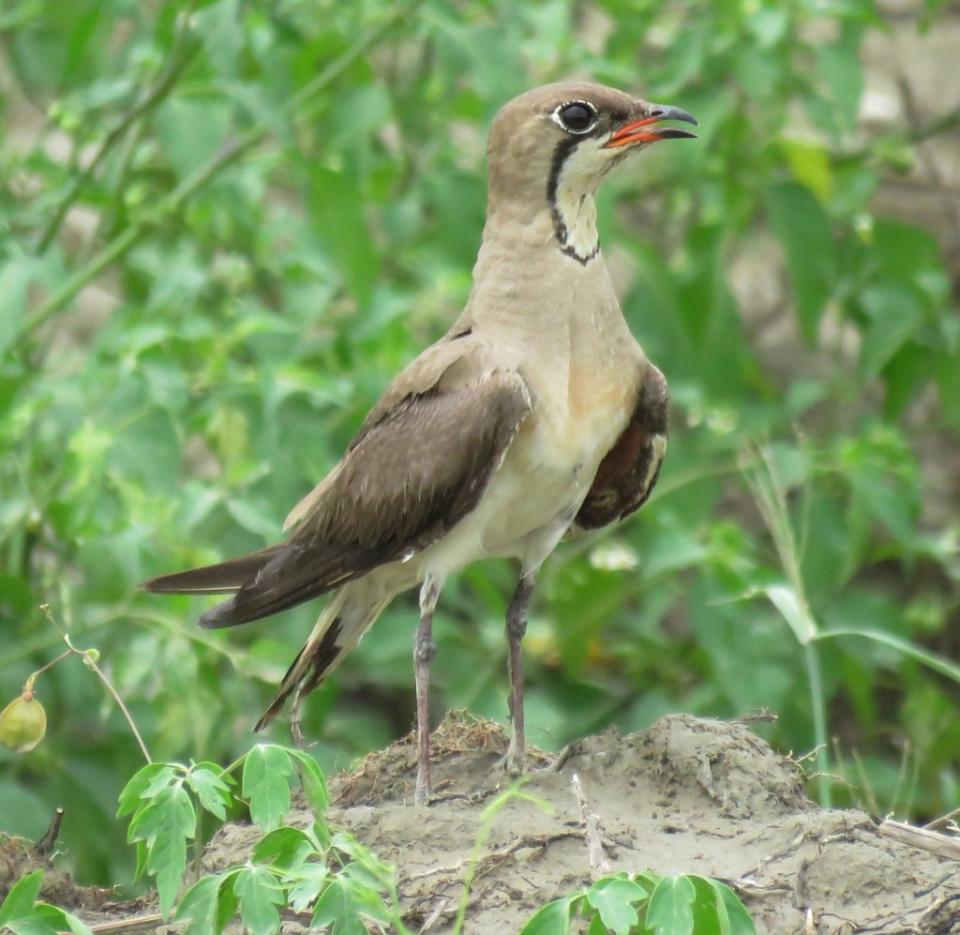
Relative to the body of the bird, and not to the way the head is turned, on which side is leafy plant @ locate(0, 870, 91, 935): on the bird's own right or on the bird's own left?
on the bird's own right

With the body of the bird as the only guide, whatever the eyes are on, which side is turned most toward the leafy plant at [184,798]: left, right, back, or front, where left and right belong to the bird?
right

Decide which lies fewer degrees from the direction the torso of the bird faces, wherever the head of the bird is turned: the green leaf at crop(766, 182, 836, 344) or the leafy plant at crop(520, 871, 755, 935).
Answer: the leafy plant

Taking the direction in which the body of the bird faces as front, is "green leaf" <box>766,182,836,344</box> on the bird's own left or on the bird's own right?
on the bird's own left

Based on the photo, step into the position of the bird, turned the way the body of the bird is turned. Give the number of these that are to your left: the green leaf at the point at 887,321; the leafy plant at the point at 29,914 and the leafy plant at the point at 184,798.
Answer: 1

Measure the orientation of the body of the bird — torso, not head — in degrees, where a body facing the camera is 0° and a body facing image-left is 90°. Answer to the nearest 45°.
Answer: approximately 315°

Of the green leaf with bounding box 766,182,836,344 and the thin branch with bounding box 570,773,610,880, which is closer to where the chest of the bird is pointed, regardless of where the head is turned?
the thin branch

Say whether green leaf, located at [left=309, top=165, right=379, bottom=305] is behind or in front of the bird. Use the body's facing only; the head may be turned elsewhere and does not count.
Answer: behind

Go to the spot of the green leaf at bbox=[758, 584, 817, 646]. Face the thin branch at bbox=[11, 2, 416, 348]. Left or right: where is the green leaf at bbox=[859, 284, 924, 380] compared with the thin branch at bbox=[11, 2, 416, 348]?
right

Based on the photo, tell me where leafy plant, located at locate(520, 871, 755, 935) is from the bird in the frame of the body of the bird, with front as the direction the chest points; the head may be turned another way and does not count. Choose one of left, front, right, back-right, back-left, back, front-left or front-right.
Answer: front-right

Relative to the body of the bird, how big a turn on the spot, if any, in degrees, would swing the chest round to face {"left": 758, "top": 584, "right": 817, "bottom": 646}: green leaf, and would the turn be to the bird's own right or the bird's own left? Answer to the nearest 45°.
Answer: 0° — it already faces it
